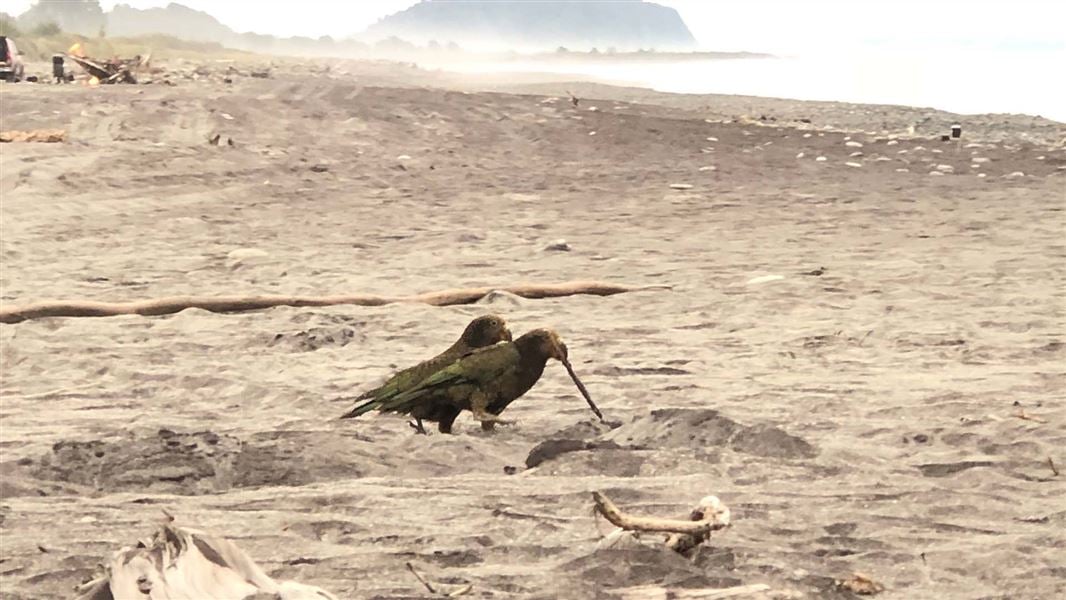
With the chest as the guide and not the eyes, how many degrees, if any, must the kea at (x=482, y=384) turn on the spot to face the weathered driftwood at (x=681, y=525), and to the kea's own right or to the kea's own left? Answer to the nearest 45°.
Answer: approximately 90° to the kea's own right

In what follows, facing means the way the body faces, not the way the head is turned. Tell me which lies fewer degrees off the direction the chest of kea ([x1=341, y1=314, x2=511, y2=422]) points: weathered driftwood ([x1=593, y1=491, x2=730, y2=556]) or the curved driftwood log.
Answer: the weathered driftwood

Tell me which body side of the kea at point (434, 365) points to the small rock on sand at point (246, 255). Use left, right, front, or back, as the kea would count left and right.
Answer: left

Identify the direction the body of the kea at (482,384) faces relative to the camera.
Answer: to the viewer's right

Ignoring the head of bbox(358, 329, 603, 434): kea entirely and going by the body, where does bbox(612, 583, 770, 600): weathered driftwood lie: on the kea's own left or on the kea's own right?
on the kea's own right

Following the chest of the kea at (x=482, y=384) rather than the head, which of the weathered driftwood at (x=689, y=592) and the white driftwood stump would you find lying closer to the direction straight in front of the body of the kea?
the weathered driftwood

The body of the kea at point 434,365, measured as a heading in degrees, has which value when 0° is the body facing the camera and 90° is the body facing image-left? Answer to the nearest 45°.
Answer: approximately 270°

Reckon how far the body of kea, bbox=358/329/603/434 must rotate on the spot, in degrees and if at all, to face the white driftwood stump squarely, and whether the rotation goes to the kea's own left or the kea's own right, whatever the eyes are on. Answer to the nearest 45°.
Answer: approximately 90° to the kea's own right

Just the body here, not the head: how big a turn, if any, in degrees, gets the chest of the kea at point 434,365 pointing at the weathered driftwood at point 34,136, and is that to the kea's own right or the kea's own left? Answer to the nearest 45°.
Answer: approximately 135° to the kea's own left

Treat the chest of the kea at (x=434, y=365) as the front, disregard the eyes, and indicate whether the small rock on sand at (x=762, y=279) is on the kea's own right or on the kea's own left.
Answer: on the kea's own left

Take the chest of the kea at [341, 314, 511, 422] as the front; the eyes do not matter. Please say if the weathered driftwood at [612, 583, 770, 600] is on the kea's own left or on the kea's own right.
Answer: on the kea's own right
